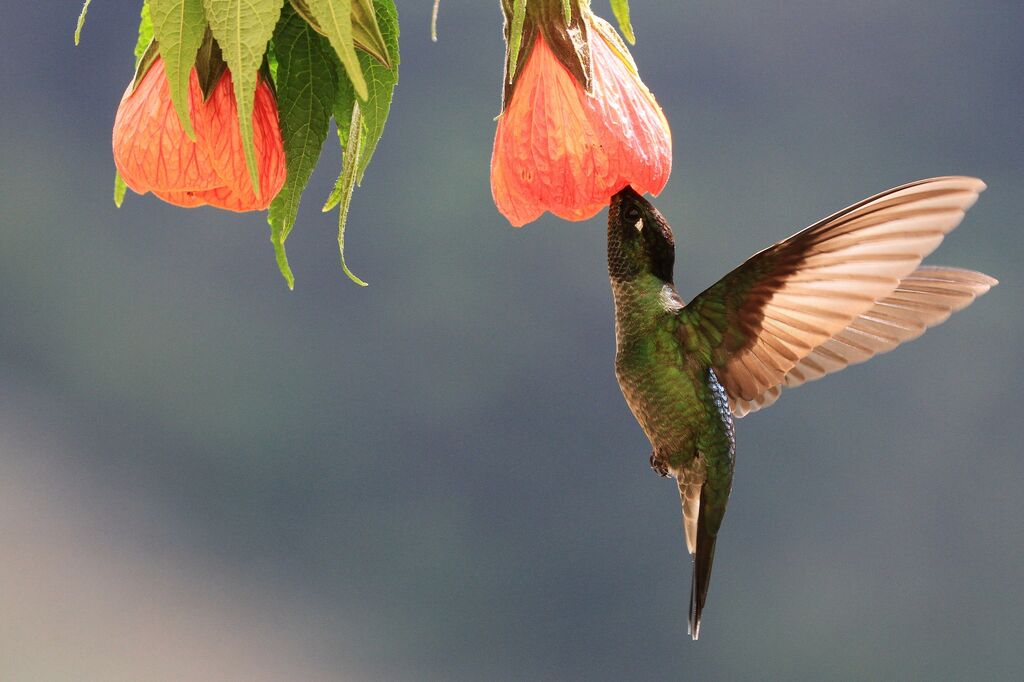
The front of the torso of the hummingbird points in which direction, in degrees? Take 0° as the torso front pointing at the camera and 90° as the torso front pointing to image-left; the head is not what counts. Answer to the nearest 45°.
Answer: approximately 90°
